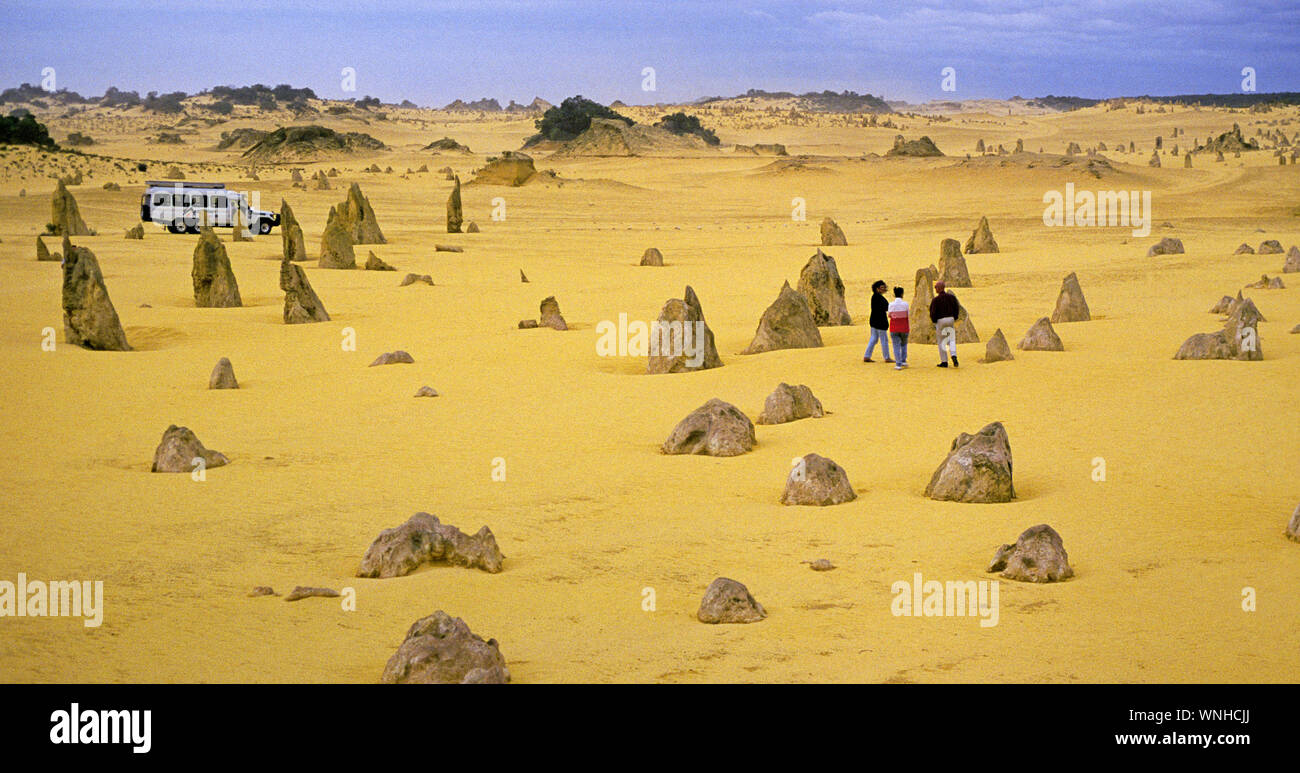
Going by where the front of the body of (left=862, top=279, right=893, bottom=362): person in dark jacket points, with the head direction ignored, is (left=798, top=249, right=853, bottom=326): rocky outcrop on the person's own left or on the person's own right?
on the person's own left

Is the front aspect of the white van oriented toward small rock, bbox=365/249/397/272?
no

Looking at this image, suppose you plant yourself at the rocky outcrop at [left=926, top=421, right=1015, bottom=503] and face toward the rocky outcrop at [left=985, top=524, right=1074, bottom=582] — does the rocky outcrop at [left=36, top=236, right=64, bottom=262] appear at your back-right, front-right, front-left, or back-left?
back-right

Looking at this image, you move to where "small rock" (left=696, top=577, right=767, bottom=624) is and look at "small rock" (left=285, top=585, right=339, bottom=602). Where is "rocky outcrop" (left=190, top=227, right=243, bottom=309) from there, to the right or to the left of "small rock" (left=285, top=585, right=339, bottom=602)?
right

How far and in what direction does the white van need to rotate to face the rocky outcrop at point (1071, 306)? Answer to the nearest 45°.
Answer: approximately 45° to its right

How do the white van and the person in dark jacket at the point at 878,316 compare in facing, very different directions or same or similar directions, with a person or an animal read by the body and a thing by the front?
same or similar directions

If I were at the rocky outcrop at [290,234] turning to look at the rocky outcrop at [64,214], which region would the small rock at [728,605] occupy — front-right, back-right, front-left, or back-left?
back-left

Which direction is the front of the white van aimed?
to the viewer's right

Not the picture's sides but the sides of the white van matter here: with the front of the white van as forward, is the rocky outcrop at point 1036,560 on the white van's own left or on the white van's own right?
on the white van's own right

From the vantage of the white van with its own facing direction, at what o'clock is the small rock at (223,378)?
The small rock is roughly at 3 o'clock from the white van.

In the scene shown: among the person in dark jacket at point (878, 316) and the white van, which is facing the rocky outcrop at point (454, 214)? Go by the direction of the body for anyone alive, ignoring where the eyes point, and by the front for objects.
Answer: the white van

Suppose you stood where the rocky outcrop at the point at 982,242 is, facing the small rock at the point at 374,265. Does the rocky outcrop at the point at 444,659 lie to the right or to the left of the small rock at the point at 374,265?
left

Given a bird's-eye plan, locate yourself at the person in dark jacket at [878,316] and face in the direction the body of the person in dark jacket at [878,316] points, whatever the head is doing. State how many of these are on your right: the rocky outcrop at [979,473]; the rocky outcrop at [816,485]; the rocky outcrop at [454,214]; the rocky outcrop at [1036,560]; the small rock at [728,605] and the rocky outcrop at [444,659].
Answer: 5

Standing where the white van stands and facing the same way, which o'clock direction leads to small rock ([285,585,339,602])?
The small rock is roughly at 3 o'clock from the white van.

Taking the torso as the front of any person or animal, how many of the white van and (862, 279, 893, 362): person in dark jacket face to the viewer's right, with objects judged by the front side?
2

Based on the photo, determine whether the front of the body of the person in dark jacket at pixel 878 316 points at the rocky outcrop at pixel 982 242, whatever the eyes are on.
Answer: no

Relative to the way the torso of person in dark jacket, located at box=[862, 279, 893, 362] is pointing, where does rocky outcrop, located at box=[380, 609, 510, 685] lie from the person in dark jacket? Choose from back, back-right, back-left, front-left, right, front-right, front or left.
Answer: right

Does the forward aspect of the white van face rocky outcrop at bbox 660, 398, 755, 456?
no

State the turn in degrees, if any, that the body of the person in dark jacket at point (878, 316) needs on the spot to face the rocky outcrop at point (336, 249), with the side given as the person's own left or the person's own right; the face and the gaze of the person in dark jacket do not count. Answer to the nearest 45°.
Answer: approximately 135° to the person's own left

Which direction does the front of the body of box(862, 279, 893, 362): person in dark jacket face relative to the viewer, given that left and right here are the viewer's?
facing to the right of the viewer
